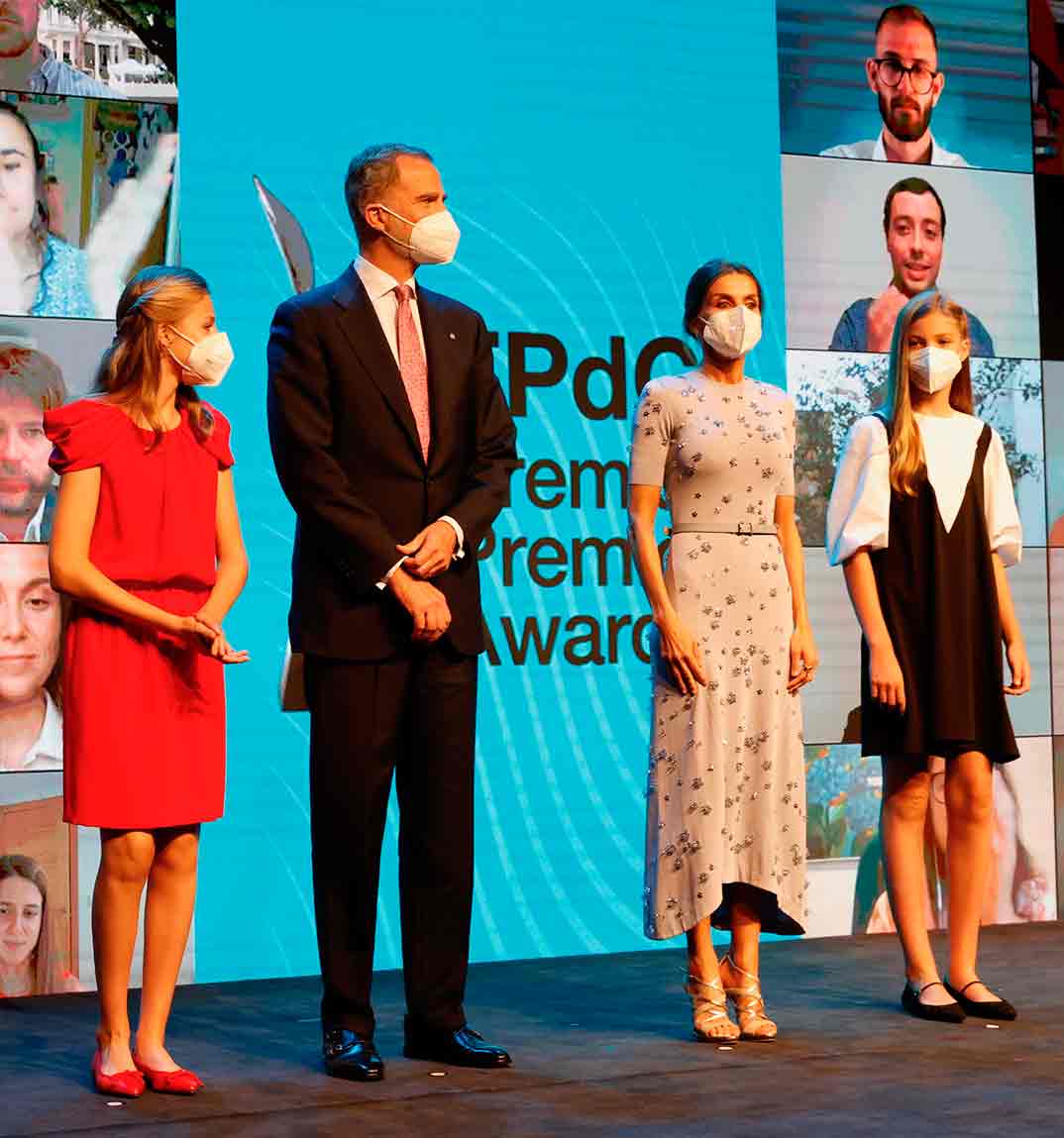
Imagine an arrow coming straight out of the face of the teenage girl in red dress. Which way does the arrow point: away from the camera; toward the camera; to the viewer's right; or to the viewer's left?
to the viewer's right

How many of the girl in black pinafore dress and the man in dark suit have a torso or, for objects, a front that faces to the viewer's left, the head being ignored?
0

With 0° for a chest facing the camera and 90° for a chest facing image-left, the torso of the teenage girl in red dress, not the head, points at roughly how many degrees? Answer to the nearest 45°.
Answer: approximately 315°

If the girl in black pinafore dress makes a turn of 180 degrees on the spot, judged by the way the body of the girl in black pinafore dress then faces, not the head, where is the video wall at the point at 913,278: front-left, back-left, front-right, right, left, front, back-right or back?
front-right

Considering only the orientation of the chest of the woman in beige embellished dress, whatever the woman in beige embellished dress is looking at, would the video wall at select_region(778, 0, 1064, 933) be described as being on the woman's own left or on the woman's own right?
on the woman's own left

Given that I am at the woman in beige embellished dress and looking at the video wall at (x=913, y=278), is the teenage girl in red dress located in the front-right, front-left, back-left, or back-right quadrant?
back-left

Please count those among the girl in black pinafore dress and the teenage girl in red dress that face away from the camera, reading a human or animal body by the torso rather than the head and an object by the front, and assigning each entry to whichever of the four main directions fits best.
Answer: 0

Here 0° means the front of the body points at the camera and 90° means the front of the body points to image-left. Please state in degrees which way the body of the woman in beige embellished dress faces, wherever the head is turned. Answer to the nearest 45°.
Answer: approximately 315°

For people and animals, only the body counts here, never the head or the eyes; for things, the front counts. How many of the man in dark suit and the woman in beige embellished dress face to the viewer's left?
0

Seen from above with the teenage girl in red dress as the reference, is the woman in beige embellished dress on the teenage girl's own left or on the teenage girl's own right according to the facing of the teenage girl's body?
on the teenage girl's own left

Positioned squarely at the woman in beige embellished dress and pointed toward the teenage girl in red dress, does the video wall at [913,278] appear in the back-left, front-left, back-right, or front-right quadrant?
back-right

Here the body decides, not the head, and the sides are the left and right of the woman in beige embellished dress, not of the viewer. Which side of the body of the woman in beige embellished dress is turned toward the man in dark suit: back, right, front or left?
right

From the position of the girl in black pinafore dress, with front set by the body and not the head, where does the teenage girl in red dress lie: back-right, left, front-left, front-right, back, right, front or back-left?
right

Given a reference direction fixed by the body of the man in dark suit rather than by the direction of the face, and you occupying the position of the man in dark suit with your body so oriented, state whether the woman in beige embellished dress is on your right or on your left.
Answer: on your left

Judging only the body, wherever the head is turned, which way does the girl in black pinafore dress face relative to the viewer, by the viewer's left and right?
facing the viewer and to the right of the viewer
